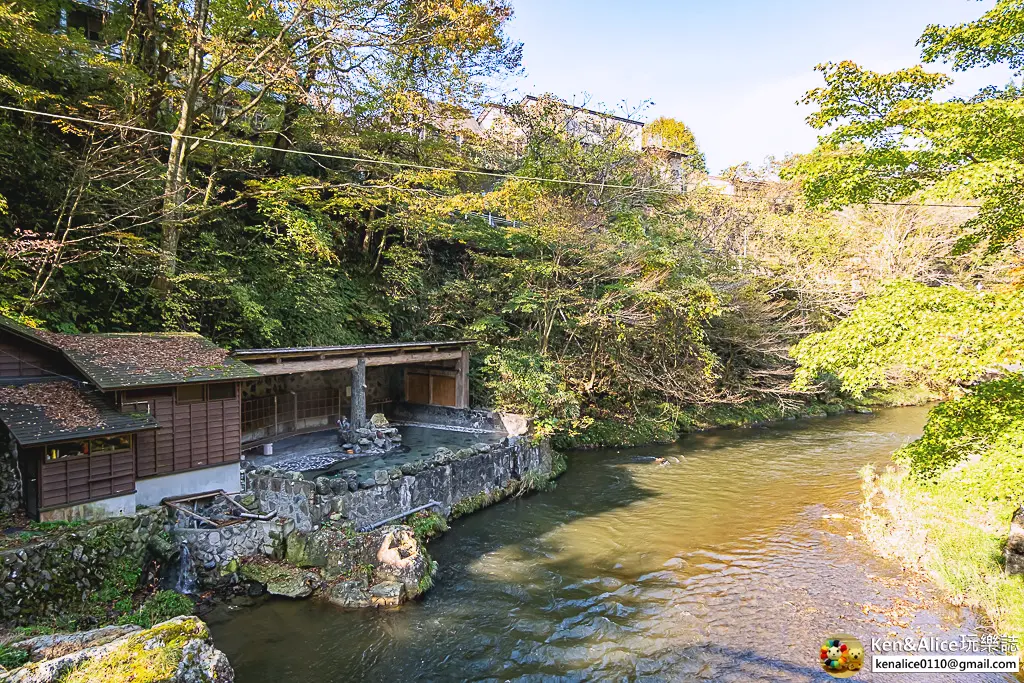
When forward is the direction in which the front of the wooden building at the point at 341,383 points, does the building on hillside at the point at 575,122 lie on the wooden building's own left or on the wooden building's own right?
on the wooden building's own left

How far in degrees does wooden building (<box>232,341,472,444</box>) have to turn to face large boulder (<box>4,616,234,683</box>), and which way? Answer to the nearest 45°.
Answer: approximately 45° to its right

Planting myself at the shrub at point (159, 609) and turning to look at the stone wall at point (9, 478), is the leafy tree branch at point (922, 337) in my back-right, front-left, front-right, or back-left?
back-right

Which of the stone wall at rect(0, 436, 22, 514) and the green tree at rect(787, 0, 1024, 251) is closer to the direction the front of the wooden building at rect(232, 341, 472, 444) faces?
the green tree

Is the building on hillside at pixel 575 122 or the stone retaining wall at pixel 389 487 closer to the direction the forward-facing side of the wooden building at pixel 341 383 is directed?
the stone retaining wall

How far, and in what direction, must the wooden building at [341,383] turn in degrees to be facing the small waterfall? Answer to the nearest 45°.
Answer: approximately 45° to its right

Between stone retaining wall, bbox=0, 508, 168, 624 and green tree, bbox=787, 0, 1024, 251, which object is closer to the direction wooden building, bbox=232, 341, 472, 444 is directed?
the green tree

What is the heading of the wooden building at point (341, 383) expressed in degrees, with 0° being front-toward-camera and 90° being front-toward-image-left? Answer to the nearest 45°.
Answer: approximately 315°

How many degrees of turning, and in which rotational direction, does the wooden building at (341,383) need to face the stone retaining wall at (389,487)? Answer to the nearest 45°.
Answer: approximately 45° to its right

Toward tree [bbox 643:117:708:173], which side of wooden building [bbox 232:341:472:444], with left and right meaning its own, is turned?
left

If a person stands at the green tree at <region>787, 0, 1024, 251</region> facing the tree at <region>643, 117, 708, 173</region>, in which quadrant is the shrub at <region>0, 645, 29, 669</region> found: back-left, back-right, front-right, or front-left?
back-left
